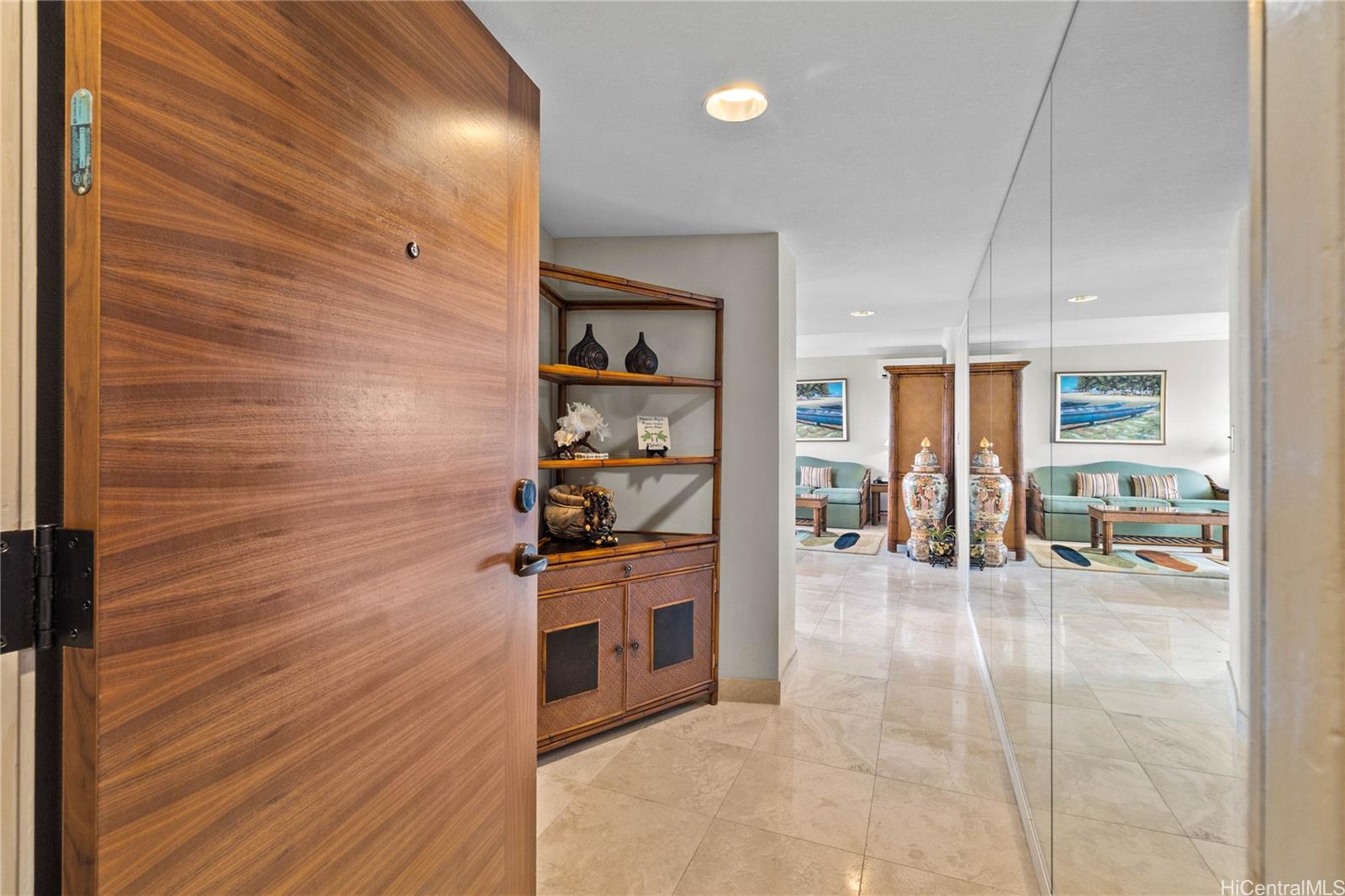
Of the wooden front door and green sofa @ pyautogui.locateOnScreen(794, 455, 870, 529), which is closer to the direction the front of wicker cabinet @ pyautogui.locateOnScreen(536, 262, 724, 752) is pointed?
the wooden front door

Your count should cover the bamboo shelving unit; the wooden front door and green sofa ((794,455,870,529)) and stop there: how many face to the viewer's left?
0

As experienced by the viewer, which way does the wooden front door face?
facing the viewer and to the right of the viewer

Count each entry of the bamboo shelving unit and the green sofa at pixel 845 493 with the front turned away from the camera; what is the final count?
0

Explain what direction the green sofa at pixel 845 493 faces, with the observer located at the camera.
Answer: facing the viewer

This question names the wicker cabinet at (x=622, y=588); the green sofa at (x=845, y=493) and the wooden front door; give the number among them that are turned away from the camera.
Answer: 0

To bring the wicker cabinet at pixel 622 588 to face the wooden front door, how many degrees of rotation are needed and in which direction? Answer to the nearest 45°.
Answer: approximately 45° to its right

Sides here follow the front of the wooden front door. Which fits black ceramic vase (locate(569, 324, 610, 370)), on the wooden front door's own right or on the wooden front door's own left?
on the wooden front door's own left

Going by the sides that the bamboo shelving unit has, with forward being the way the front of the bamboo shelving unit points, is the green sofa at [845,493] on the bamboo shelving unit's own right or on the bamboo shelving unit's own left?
on the bamboo shelving unit's own left

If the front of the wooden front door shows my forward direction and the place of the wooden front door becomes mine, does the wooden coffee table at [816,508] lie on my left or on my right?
on my left

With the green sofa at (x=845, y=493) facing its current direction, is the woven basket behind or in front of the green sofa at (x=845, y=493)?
in front

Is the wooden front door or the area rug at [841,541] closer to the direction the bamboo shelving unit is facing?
the wooden front door

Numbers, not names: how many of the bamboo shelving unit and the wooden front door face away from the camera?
0

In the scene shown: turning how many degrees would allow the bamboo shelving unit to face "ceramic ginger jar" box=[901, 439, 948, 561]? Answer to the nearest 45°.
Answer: approximately 90° to its left

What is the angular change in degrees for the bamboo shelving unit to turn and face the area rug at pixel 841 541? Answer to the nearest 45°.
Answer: approximately 90° to its left
